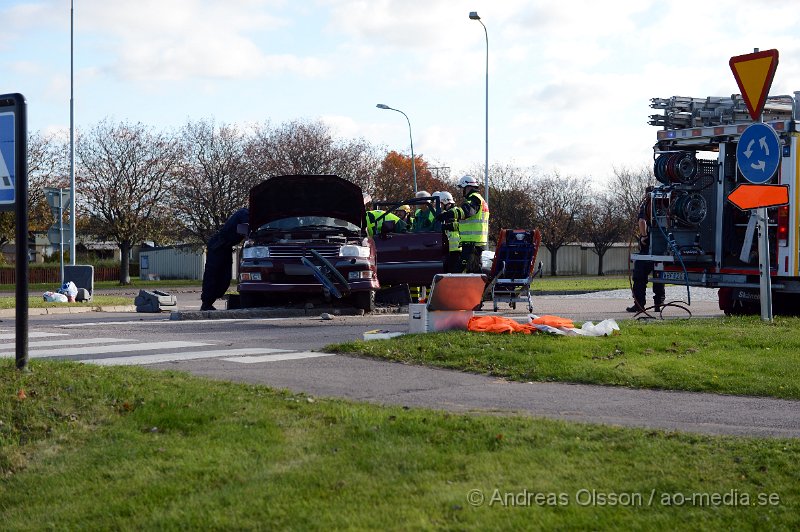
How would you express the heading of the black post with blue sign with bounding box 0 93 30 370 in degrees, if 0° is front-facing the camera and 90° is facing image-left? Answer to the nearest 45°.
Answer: approximately 0°

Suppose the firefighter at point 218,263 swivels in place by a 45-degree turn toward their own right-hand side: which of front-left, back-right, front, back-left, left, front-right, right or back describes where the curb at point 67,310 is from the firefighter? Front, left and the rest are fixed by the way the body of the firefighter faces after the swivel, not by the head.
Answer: back

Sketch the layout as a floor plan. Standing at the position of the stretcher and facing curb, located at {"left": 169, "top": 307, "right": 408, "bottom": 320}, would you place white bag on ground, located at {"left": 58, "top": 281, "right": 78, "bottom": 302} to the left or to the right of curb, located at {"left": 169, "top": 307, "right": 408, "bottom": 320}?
right

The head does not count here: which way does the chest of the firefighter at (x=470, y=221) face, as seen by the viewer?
to the viewer's left

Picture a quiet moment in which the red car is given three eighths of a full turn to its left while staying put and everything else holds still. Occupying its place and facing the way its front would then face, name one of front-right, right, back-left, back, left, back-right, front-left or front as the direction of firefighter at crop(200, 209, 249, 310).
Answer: back

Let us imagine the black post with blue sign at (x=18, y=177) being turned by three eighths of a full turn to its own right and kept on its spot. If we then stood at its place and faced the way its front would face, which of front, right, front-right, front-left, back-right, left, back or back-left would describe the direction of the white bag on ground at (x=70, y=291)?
front-right

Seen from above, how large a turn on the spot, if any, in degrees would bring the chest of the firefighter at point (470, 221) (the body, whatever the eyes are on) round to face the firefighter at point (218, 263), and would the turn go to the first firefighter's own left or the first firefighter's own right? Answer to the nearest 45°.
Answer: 0° — they already face them

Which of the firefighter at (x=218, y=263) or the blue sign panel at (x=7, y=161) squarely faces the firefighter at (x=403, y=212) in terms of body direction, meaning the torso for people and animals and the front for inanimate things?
the firefighter at (x=218, y=263)

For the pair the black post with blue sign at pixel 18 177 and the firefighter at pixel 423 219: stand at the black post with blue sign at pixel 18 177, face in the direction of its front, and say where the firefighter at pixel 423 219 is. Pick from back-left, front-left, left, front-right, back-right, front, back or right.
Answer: back-left

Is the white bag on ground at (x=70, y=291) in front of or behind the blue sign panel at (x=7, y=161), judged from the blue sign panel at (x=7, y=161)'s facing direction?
behind

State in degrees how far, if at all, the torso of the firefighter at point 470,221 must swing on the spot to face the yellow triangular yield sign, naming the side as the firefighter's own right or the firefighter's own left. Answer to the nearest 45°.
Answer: approximately 135° to the firefighter's own left

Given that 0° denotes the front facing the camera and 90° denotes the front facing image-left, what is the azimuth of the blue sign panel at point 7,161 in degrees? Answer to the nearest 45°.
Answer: approximately 0°

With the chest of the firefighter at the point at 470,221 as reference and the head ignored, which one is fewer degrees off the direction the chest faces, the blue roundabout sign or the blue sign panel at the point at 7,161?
the blue sign panel

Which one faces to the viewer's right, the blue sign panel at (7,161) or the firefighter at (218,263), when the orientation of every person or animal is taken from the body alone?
the firefighter

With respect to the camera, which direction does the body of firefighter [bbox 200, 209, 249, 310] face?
to the viewer's right

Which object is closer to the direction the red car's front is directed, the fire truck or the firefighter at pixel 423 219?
the fire truck
